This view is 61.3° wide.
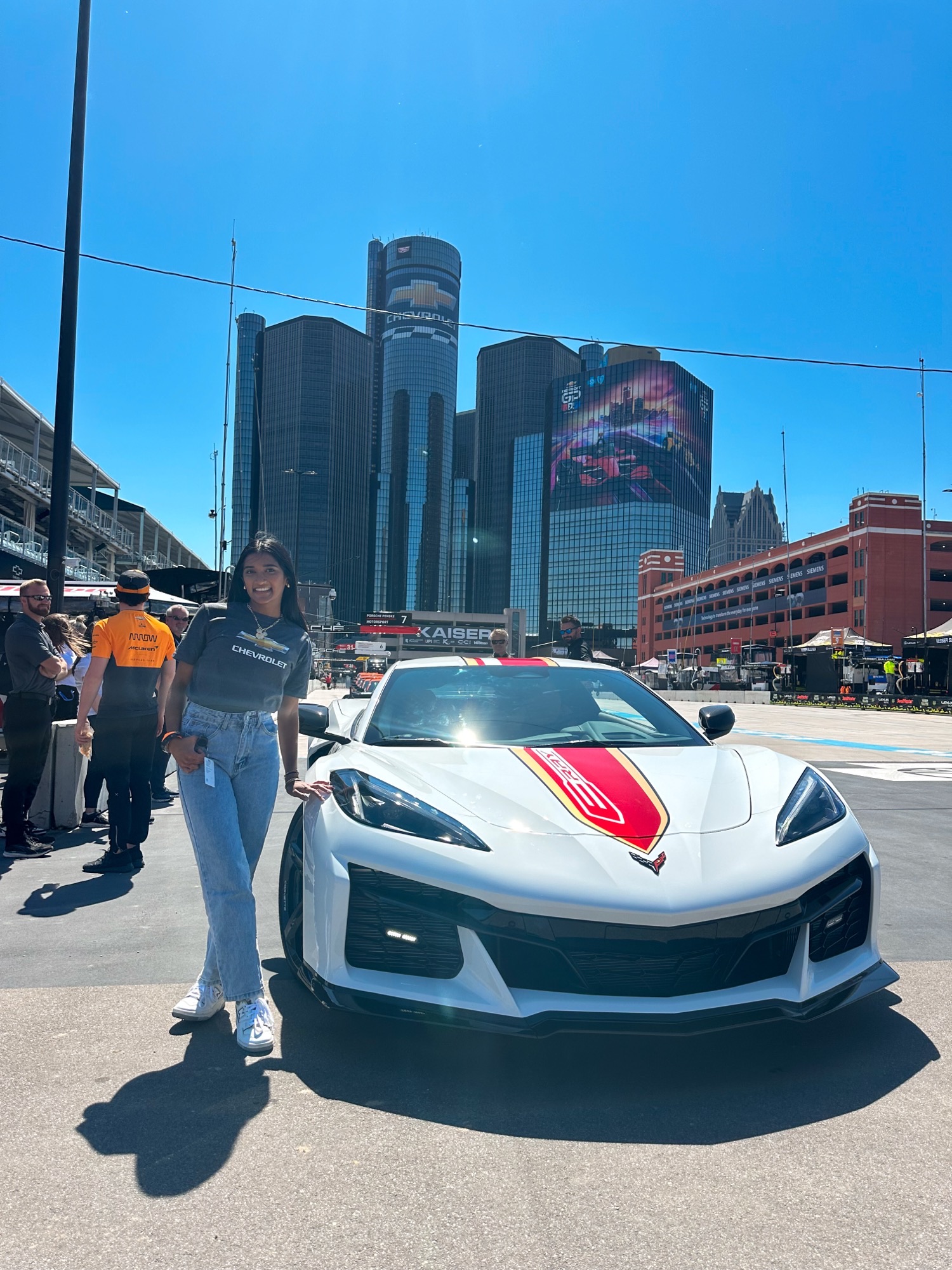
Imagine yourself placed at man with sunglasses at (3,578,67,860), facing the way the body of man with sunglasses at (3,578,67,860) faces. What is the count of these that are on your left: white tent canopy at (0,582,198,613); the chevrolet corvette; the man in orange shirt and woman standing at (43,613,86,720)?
2

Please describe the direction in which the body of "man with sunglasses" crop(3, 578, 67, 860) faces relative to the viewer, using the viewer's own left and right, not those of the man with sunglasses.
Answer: facing to the right of the viewer

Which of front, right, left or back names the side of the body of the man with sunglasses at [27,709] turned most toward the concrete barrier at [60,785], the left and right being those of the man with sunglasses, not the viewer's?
left

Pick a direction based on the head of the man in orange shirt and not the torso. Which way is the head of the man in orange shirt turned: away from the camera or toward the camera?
away from the camera

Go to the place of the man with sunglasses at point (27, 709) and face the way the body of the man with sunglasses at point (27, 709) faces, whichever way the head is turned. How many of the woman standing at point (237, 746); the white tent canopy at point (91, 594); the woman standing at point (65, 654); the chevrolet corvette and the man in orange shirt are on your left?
2

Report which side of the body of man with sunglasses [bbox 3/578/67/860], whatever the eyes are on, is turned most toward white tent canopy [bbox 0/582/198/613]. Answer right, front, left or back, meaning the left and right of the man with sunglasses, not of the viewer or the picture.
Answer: left

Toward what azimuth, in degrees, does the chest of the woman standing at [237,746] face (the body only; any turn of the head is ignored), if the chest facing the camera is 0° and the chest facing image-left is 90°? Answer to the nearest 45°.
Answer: approximately 0°
